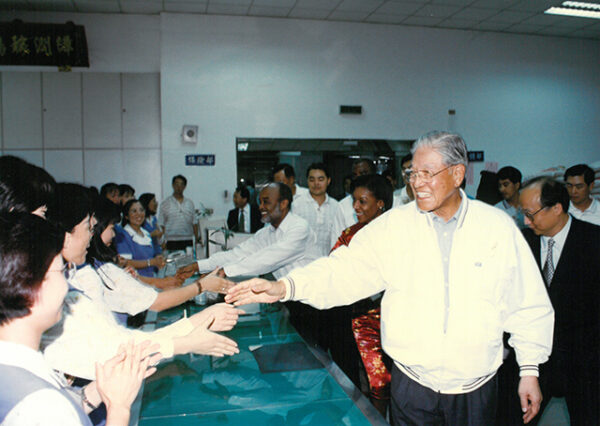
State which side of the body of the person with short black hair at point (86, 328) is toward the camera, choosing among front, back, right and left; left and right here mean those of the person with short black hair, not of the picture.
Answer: right

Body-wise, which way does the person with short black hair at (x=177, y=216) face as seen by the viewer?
toward the camera

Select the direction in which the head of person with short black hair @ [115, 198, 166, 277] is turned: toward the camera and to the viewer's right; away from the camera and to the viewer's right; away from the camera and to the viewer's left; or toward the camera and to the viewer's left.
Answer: toward the camera and to the viewer's right

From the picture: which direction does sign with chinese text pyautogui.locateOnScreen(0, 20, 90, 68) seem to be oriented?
toward the camera

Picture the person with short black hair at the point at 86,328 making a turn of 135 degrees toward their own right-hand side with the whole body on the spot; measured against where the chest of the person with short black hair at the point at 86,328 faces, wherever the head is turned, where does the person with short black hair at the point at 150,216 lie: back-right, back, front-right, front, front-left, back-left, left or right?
back-right

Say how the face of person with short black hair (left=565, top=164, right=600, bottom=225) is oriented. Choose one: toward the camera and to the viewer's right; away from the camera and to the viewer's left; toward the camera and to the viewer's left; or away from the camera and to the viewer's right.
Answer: toward the camera and to the viewer's left

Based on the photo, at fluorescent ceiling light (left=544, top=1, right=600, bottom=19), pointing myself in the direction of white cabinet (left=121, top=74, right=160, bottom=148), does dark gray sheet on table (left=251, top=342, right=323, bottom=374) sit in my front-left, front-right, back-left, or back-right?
front-left

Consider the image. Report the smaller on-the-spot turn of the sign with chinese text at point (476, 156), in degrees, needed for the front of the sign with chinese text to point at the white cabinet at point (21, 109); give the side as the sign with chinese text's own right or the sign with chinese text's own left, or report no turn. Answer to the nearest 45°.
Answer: approximately 45° to the sign with chinese text's own right

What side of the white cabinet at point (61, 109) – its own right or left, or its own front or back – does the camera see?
front

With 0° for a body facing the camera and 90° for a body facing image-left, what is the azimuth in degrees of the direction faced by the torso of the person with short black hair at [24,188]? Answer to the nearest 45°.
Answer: approximately 270°

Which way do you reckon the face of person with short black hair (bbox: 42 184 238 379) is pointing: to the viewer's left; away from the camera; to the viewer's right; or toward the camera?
to the viewer's right

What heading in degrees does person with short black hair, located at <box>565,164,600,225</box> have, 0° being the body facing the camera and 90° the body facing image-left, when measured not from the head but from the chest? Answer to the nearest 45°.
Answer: approximately 45°

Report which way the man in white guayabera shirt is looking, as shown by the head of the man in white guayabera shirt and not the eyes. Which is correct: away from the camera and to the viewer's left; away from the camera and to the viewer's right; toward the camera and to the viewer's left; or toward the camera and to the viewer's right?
toward the camera and to the viewer's left
